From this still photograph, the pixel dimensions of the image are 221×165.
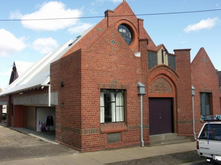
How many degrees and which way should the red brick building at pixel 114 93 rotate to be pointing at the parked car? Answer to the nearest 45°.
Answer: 0° — it already faces it

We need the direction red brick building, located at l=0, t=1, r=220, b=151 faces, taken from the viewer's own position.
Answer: facing the viewer and to the right of the viewer
